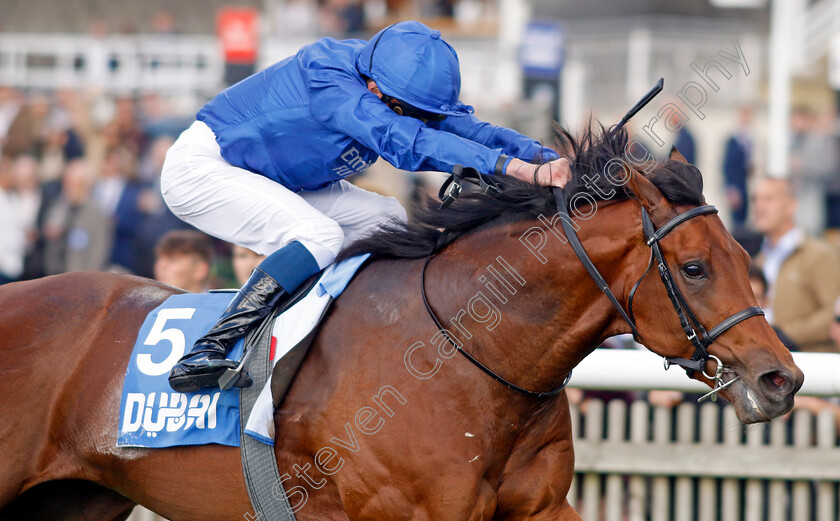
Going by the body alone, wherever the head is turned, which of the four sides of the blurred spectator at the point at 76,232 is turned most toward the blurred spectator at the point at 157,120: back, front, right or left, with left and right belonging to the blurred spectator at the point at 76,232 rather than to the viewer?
back

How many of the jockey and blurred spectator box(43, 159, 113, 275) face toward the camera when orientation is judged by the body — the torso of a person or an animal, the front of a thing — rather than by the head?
1

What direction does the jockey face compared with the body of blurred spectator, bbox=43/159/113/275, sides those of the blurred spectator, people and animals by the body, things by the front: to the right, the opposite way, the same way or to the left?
to the left

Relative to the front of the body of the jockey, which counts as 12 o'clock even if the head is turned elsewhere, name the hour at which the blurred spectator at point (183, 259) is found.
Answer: The blurred spectator is roughly at 8 o'clock from the jockey.

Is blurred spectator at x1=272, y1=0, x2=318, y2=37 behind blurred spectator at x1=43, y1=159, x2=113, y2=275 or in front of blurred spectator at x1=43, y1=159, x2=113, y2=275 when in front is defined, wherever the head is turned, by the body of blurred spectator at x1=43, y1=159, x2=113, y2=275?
behind

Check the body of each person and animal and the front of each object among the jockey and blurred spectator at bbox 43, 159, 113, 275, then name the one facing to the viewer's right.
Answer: the jockey

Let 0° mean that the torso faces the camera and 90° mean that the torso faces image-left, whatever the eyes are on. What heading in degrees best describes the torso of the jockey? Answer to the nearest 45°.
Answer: approximately 270°

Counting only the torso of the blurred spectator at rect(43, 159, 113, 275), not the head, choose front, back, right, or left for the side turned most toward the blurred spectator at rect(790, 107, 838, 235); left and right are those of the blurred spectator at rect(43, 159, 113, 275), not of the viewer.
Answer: left
